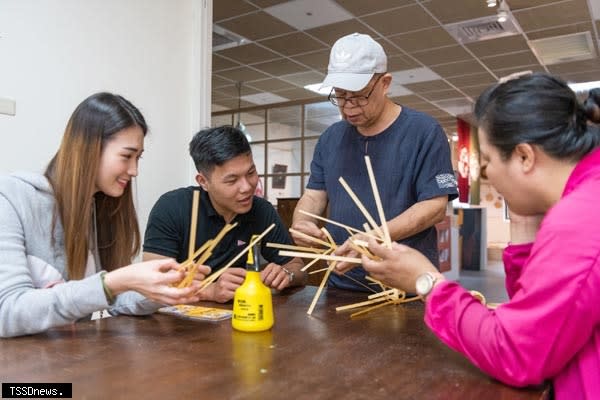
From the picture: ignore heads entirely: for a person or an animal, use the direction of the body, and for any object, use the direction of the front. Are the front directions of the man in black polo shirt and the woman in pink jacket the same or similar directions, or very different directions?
very different directions

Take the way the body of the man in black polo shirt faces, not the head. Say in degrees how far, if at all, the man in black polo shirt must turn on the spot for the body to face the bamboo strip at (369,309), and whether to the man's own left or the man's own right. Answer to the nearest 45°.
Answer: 0° — they already face it

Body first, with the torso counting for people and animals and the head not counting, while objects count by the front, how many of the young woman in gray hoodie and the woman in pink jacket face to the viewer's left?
1

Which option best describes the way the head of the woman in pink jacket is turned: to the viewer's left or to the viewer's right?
to the viewer's left

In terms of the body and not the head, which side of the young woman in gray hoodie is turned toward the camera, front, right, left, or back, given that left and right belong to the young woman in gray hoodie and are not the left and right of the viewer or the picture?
right

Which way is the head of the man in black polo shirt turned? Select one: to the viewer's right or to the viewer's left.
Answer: to the viewer's right

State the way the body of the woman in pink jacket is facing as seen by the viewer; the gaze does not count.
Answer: to the viewer's left
